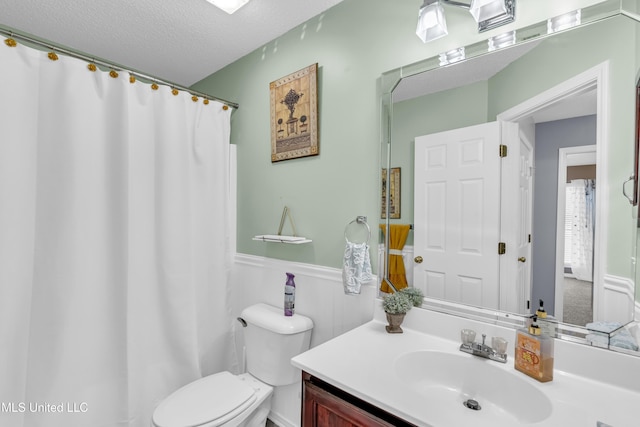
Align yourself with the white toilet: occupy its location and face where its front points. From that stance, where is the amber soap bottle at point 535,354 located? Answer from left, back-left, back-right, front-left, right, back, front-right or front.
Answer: left

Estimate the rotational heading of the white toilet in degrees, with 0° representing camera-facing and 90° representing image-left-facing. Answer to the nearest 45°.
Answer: approximately 45°

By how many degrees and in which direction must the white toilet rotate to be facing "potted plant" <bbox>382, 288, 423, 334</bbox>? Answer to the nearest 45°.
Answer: approximately 90° to its left

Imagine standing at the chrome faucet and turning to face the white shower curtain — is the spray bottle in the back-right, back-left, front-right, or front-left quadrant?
front-right

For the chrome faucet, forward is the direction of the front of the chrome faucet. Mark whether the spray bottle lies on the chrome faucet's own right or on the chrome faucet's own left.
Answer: on the chrome faucet's own right

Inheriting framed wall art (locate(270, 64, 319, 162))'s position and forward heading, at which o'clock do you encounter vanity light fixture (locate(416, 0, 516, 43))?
The vanity light fixture is roughly at 9 o'clock from the framed wall art.

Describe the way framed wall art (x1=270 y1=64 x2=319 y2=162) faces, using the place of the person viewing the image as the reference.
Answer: facing the viewer and to the left of the viewer

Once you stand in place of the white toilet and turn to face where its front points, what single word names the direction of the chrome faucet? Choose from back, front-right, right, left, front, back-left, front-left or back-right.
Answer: left

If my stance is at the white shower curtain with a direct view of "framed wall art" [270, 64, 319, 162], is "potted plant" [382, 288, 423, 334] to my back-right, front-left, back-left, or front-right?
front-right
